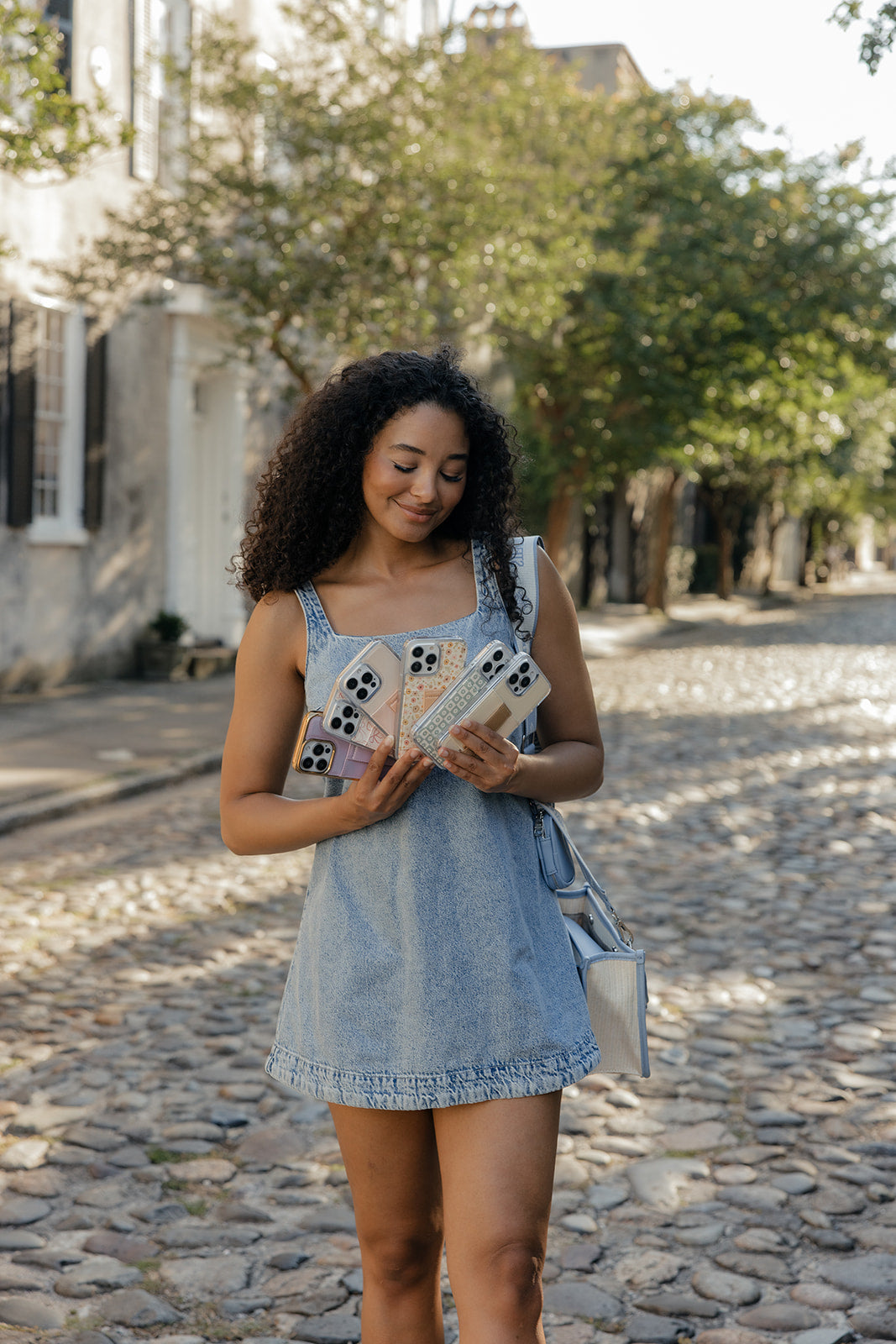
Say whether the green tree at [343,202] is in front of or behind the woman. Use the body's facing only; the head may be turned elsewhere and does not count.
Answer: behind

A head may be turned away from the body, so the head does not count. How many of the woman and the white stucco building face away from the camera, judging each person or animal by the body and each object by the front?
0

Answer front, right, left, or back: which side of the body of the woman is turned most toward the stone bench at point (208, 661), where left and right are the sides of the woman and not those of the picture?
back

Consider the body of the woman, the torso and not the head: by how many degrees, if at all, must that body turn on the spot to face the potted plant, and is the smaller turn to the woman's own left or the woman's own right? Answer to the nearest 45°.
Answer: approximately 180°

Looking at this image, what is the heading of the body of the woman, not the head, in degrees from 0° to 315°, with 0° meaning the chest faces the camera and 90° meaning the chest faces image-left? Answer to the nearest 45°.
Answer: approximately 0°

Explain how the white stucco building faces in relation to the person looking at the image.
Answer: facing the viewer and to the right of the viewer

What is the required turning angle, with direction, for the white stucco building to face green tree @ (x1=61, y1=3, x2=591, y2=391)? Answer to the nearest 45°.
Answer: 0° — it already faces it

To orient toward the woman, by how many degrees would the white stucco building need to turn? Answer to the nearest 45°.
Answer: approximately 45° to its right
